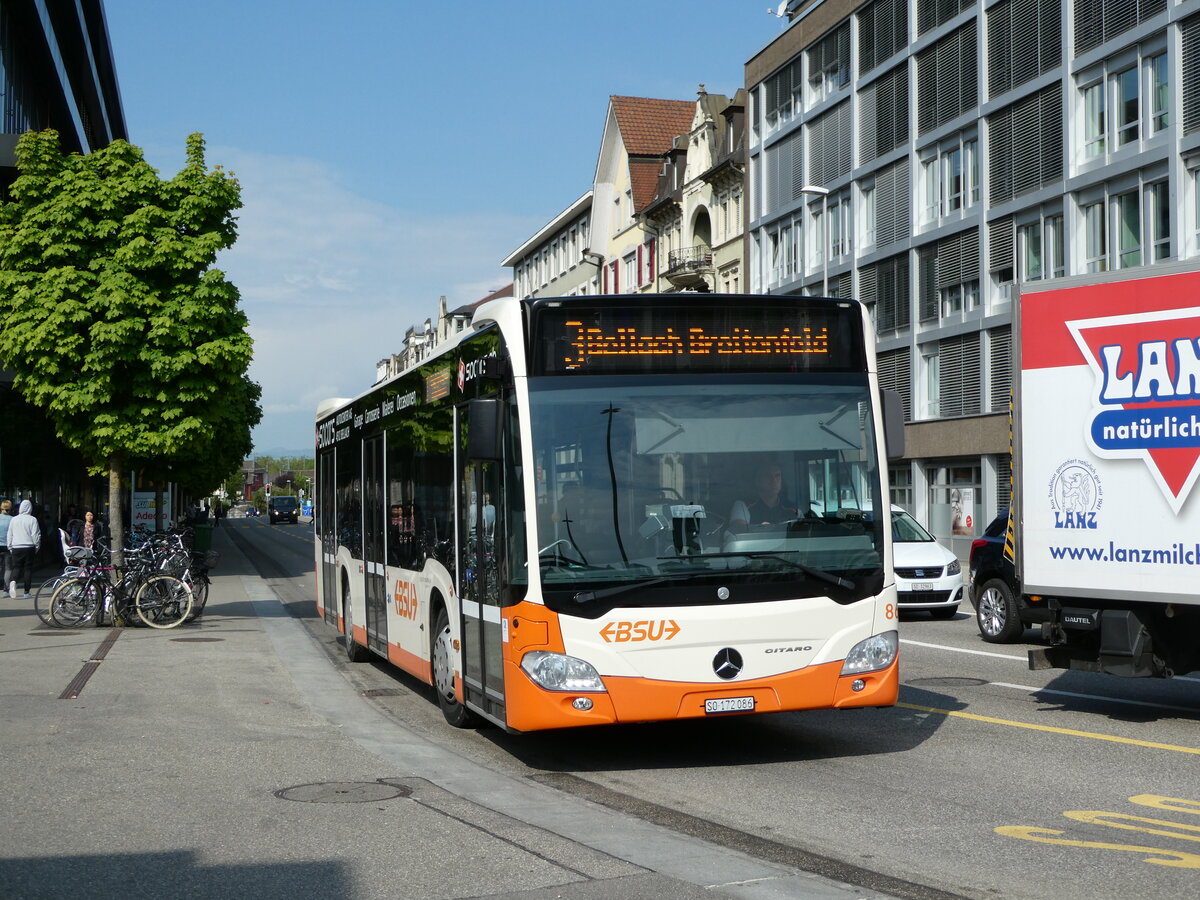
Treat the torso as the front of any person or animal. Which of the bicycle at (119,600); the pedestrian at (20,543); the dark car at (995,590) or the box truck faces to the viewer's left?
the bicycle

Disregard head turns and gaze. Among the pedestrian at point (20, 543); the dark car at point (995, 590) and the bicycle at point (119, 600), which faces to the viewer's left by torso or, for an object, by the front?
the bicycle

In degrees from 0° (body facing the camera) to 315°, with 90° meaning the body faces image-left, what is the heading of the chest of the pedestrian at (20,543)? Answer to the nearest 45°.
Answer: approximately 180°

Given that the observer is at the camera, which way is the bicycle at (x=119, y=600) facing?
facing to the left of the viewer

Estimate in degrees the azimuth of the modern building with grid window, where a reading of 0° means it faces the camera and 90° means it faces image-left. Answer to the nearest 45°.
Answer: approximately 45°

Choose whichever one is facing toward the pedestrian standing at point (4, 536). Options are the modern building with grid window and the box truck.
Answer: the modern building with grid window

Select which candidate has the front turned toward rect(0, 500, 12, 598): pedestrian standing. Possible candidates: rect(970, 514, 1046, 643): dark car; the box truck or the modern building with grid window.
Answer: the modern building with grid window

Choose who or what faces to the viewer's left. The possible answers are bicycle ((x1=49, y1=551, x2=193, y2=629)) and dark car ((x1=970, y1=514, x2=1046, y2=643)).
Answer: the bicycle

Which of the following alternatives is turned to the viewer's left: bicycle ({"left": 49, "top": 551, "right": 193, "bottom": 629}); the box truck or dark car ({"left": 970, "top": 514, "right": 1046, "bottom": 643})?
the bicycle

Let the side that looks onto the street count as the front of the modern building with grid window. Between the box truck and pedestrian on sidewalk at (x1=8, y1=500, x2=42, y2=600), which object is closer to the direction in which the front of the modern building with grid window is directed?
the pedestrian on sidewalk
